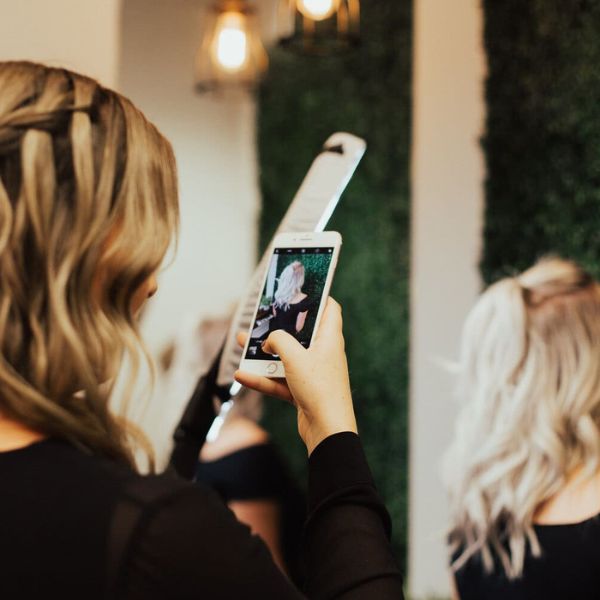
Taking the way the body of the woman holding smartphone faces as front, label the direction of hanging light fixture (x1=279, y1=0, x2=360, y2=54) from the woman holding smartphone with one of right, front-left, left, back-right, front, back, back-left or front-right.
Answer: front-left

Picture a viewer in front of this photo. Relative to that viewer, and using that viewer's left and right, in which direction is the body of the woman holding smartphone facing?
facing away from the viewer and to the right of the viewer

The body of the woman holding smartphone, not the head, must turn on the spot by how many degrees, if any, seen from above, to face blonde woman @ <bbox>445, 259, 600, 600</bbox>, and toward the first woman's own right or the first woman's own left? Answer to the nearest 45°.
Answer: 0° — they already face them

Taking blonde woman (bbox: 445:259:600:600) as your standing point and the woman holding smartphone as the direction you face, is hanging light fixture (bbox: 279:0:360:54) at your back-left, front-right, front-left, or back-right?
back-right

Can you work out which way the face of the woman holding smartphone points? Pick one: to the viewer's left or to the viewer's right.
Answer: to the viewer's right
